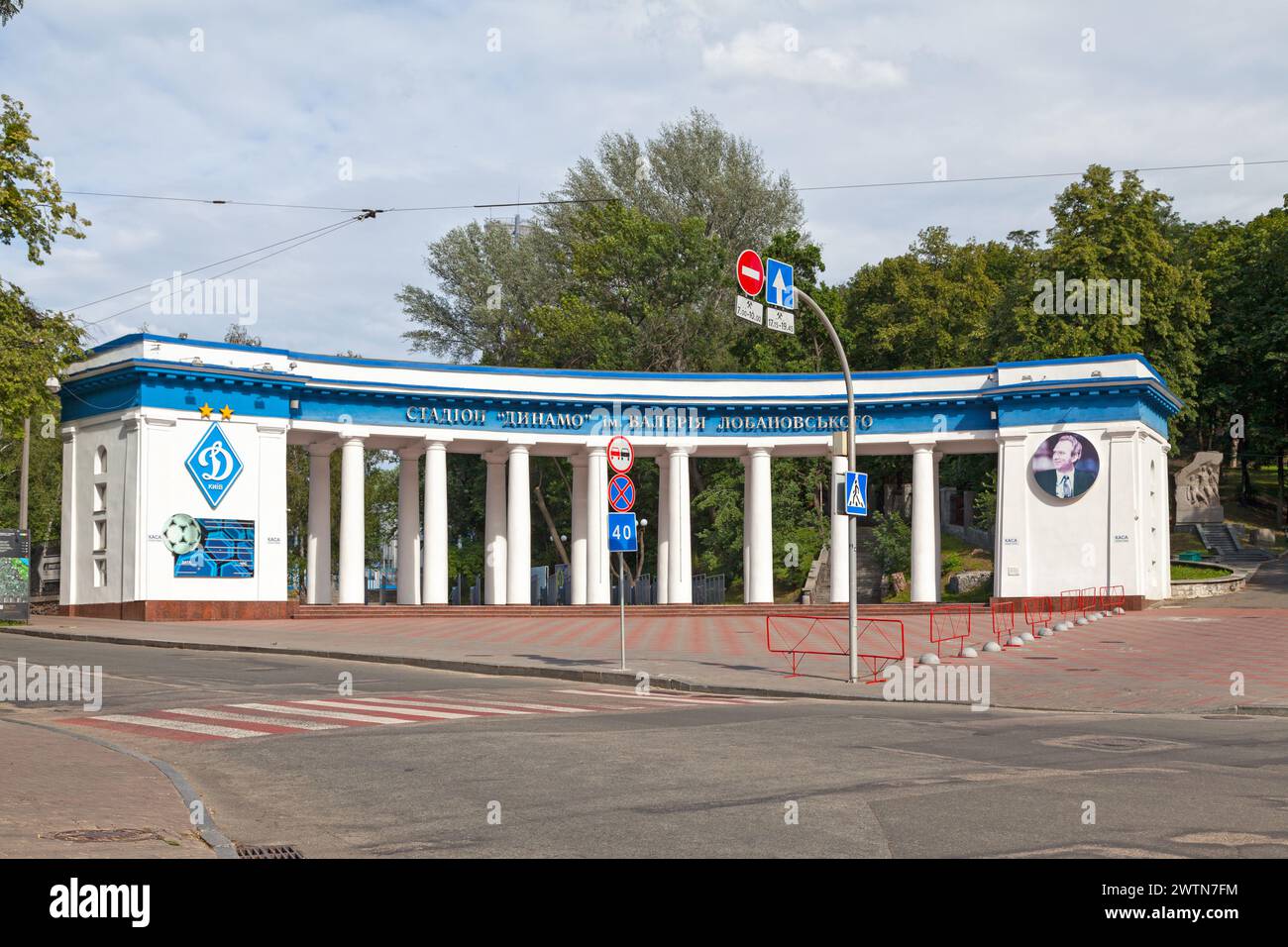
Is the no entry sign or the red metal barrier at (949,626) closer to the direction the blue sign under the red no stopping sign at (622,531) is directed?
the no entry sign

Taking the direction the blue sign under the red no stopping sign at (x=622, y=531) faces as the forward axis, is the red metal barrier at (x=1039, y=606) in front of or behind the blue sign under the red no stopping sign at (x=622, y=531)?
behind

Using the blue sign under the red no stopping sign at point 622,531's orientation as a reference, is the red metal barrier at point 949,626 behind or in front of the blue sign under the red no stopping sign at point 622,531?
behind

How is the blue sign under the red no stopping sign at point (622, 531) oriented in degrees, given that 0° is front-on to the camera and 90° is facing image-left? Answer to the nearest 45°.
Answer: approximately 0°

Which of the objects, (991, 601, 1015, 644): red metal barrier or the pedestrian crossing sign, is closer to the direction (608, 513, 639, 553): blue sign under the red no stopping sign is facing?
the pedestrian crossing sign

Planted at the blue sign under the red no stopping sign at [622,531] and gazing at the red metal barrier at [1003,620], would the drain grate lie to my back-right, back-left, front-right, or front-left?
back-right

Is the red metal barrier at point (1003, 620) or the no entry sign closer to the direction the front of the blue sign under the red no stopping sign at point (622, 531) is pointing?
the no entry sign

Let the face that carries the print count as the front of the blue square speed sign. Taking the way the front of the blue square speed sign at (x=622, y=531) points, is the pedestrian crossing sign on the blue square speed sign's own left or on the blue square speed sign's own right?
on the blue square speed sign's own left
